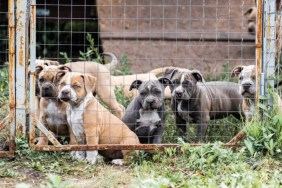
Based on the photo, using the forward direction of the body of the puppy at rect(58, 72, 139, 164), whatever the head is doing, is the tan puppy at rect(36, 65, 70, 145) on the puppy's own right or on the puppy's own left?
on the puppy's own right

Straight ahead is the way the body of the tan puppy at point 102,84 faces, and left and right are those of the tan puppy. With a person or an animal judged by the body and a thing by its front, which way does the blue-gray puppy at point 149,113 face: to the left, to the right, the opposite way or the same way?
to the left

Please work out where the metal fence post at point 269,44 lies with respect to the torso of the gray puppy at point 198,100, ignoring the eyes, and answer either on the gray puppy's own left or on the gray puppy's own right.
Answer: on the gray puppy's own left

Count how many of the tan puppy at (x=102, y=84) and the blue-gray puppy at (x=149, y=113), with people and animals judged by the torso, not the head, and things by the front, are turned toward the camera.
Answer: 1

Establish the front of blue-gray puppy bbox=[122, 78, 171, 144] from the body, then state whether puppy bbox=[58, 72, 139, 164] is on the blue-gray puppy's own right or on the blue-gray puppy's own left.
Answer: on the blue-gray puppy's own right

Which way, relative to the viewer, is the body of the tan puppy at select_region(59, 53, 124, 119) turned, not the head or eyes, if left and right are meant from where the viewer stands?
facing to the left of the viewer

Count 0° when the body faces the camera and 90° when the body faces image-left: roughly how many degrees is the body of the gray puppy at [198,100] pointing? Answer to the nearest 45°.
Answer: approximately 45°

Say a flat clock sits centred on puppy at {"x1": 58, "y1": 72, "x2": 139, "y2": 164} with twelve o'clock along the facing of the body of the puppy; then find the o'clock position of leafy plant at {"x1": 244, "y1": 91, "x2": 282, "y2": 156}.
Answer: The leafy plant is roughly at 8 o'clock from the puppy.

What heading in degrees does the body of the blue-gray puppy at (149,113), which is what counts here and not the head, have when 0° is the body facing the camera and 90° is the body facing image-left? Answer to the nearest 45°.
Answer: approximately 0°
